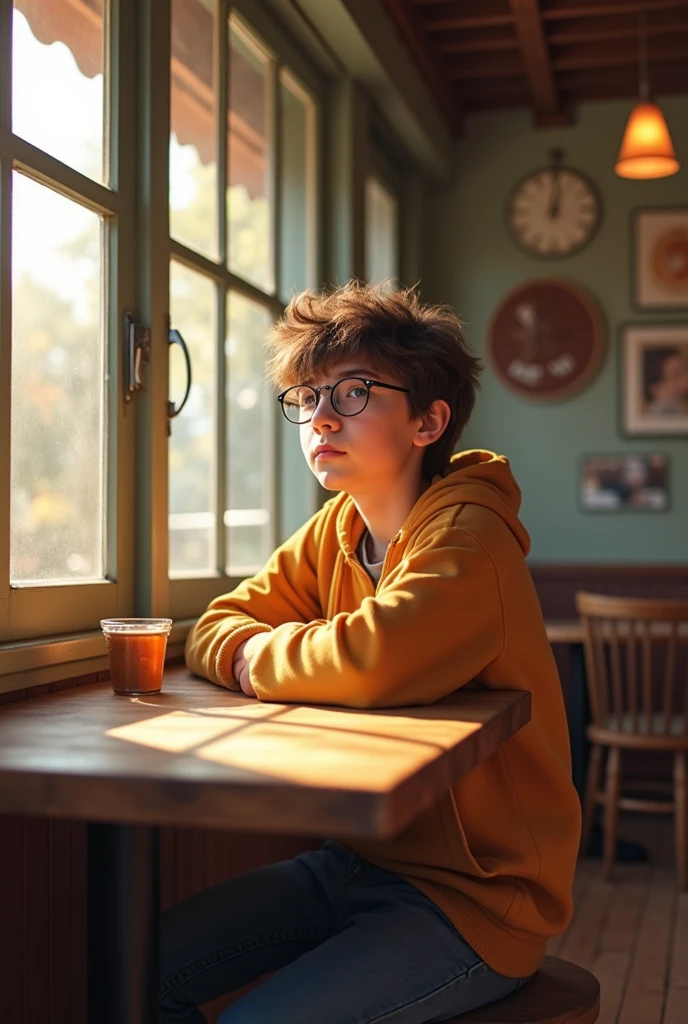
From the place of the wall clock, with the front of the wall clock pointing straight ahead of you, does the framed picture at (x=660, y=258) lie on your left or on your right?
on your left

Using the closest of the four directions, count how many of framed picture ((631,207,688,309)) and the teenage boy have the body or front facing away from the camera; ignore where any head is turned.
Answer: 0

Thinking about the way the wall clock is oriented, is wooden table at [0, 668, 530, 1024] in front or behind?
in front

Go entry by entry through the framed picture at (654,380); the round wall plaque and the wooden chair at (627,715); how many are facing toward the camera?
2

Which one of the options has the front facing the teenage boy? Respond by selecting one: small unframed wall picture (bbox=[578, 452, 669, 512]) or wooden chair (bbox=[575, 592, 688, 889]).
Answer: the small unframed wall picture

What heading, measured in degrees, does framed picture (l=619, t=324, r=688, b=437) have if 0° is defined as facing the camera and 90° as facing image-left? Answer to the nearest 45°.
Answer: approximately 0°

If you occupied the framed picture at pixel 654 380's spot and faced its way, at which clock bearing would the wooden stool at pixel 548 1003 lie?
The wooden stool is roughly at 12 o'clock from the framed picture.

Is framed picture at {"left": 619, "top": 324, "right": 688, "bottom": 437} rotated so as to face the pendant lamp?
yes
